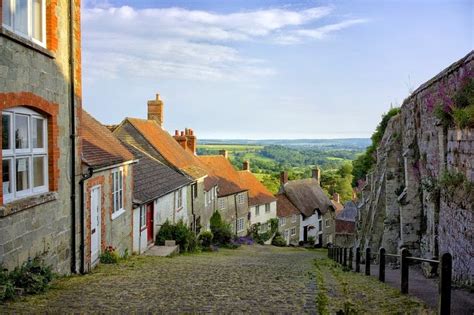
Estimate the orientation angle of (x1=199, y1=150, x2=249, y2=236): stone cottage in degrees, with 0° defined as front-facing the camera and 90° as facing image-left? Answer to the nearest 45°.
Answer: approximately 315°

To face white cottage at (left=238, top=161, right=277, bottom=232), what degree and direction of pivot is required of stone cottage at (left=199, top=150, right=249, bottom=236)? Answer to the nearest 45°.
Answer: approximately 90° to its left

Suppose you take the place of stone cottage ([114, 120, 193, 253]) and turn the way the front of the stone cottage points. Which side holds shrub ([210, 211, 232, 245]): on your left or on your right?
on your left

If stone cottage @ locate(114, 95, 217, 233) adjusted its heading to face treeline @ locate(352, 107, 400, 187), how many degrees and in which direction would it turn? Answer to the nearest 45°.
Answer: approximately 45° to its left

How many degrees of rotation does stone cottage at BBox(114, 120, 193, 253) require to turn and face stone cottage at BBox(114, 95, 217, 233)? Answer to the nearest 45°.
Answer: approximately 135° to its left

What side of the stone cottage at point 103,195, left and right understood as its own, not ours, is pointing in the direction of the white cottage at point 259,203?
left

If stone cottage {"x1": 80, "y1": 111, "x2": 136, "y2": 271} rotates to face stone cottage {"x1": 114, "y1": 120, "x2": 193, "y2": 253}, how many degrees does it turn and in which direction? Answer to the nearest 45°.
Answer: approximately 135° to its left
